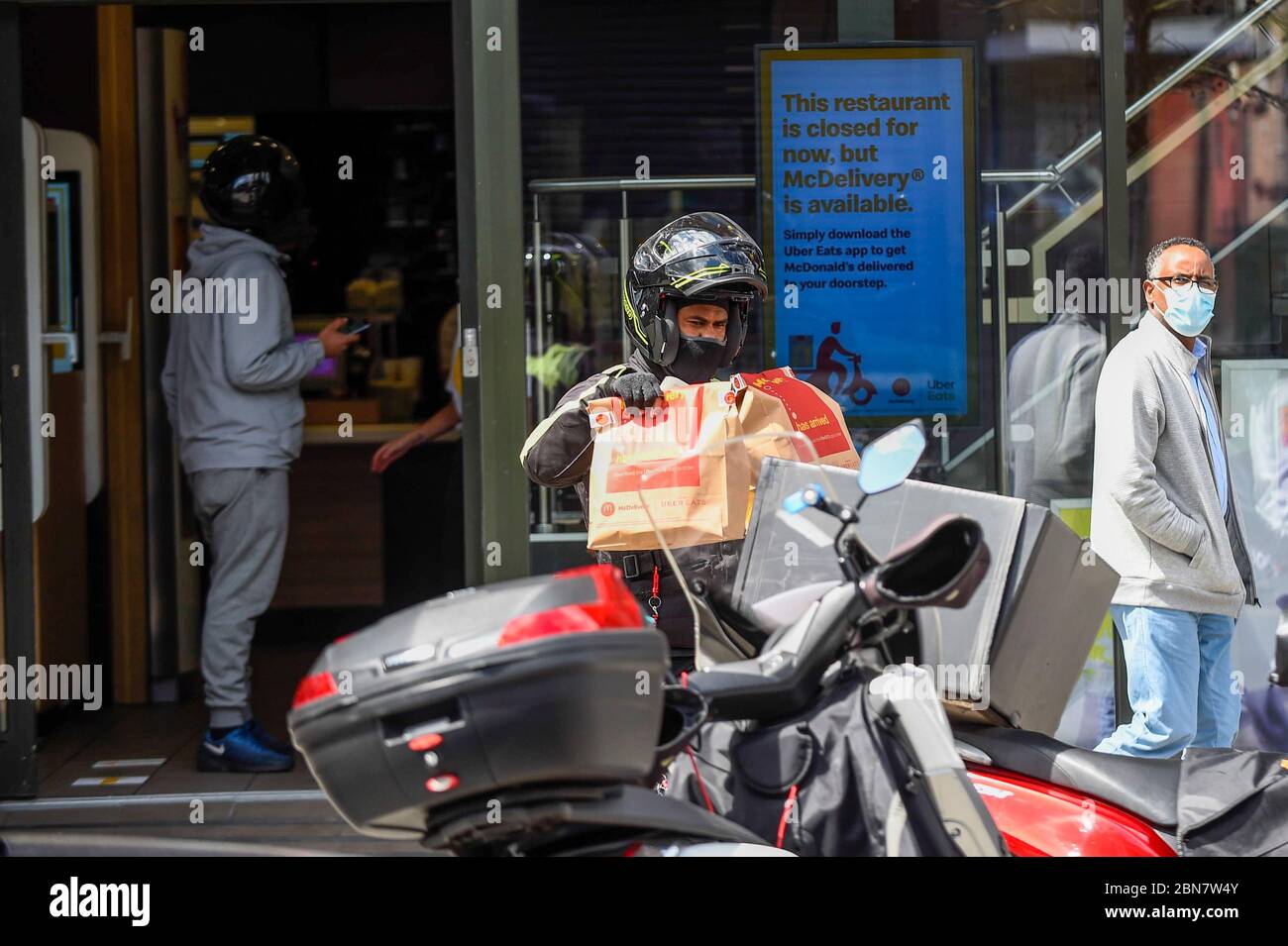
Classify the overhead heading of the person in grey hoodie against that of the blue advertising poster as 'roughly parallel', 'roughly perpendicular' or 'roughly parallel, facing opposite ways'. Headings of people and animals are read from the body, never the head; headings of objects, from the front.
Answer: roughly perpendicular

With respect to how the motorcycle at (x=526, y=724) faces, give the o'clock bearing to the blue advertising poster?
The blue advertising poster is roughly at 11 o'clock from the motorcycle.

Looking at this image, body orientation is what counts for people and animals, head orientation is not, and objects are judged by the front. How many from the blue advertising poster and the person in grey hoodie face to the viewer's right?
1

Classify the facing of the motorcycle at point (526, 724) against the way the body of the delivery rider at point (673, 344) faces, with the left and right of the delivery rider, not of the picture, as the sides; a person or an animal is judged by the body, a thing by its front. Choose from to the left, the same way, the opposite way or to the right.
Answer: to the left

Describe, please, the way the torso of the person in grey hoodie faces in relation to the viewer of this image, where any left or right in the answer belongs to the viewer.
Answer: facing to the right of the viewer

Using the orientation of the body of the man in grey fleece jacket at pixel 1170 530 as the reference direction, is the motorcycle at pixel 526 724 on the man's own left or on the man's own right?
on the man's own right

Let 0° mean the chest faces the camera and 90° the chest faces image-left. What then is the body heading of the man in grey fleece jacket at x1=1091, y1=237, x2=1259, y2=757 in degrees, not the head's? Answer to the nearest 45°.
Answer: approximately 315°
